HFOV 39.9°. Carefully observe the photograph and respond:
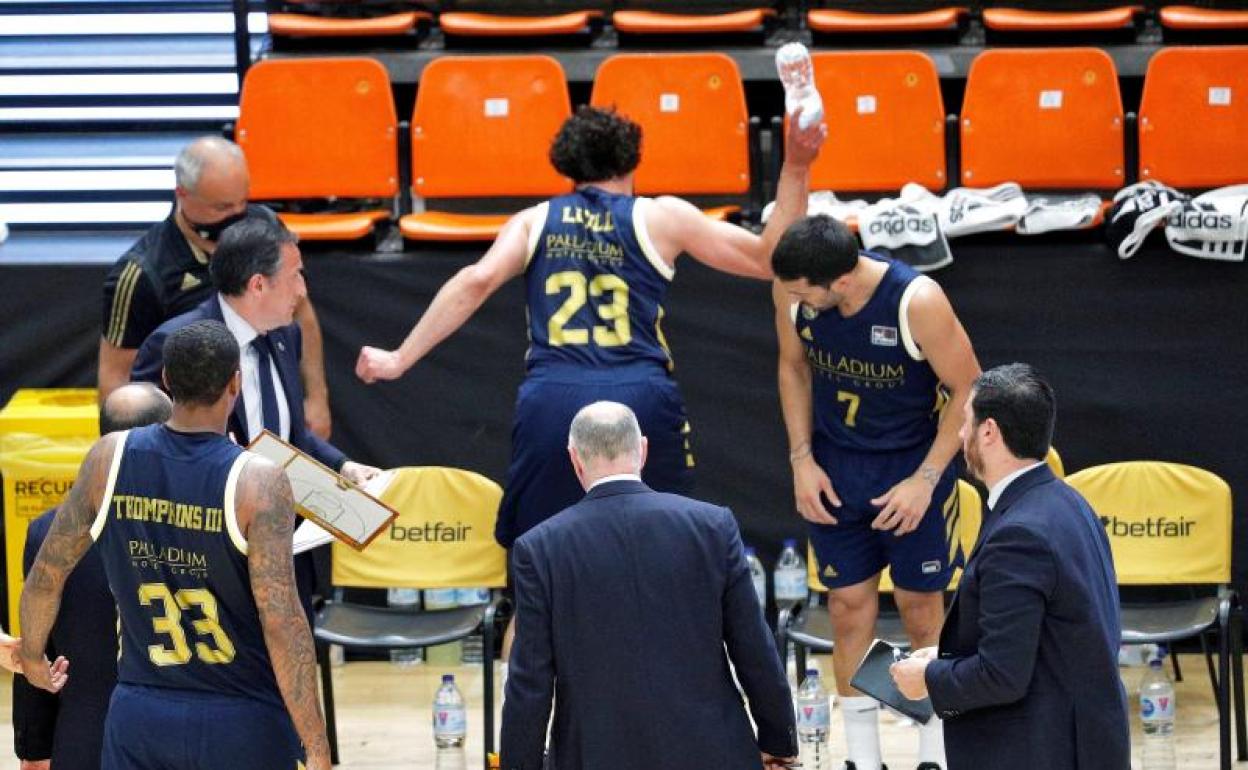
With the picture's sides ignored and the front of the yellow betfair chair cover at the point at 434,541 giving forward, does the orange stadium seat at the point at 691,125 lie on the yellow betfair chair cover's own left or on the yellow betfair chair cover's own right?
on the yellow betfair chair cover's own left

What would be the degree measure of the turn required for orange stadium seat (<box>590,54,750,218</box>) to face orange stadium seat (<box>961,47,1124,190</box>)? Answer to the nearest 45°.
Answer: approximately 90° to its left

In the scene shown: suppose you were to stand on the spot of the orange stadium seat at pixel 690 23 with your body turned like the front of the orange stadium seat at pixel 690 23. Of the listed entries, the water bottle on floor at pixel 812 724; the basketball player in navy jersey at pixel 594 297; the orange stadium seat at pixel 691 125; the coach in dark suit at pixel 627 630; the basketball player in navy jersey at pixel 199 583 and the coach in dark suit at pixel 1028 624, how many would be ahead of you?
6

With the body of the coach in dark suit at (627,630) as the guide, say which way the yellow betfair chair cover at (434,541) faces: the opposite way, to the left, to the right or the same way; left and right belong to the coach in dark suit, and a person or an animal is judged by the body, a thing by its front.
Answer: the opposite way

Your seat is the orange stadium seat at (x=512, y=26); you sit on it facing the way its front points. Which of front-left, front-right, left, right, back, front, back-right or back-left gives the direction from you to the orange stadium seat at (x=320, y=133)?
front-right

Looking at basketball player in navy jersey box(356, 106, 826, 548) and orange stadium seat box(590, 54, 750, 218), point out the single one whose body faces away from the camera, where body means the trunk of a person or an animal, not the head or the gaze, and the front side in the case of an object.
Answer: the basketball player in navy jersey

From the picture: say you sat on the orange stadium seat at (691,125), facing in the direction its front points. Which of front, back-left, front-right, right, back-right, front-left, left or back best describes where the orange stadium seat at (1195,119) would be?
left

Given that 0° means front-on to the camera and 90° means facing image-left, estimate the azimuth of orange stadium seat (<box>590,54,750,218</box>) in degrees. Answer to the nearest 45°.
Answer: approximately 0°

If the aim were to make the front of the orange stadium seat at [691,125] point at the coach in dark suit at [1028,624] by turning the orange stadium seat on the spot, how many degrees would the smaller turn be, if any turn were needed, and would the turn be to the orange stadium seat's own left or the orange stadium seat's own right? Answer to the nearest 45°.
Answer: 0° — it already faces them

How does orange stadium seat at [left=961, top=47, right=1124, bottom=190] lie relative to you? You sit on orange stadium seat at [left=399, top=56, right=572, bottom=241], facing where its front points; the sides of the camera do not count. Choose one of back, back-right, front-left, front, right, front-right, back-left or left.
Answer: left

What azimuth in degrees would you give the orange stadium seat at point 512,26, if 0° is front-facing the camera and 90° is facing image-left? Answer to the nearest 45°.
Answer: approximately 0°

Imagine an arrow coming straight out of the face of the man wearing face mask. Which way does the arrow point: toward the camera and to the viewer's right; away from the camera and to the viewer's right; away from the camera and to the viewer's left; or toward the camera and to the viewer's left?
toward the camera and to the viewer's right

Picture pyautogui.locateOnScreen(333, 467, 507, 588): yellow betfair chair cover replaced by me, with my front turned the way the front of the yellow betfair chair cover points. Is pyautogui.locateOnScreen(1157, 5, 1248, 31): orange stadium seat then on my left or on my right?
on my left

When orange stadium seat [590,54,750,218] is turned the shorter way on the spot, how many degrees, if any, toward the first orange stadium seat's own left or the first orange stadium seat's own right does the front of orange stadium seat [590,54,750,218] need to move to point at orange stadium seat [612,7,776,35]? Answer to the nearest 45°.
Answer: approximately 180°

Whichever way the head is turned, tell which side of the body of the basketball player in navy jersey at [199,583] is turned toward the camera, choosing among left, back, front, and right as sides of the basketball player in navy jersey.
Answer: back
